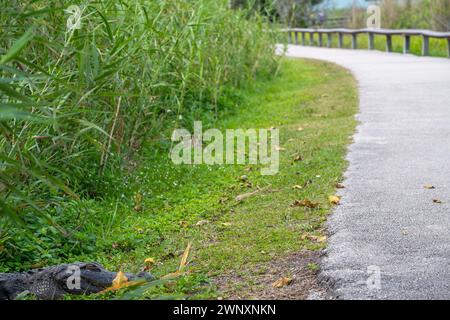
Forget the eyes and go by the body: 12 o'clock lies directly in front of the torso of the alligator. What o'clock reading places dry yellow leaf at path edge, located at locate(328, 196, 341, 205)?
The dry yellow leaf at path edge is roughly at 11 o'clock from the alligator.

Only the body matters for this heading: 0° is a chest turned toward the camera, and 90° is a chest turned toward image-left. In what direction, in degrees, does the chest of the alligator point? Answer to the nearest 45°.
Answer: approximately 270°

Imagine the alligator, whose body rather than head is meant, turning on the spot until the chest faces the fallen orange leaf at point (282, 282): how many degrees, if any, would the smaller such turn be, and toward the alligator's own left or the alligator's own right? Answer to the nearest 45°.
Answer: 0° — it already faces it

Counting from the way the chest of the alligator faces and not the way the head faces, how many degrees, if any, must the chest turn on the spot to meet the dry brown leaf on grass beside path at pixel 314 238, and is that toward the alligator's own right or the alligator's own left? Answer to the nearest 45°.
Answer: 0° — it already faces it
